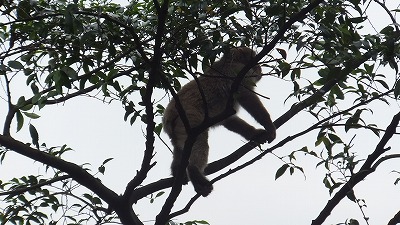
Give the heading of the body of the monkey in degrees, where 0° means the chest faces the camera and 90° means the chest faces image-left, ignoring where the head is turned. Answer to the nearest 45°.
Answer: approximately 270°
